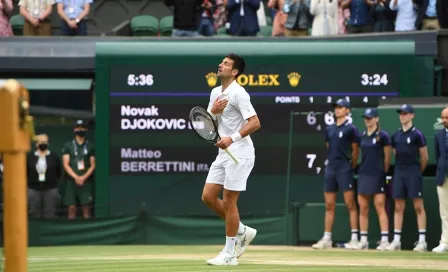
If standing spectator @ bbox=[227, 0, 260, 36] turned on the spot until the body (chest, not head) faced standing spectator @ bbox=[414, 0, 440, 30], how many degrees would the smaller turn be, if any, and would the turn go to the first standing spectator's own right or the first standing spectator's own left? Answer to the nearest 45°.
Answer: approximately 90° to the first standing spectator's own left

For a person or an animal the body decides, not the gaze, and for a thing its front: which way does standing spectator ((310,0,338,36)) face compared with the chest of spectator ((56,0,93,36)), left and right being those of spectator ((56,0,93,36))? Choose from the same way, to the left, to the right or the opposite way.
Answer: the same way

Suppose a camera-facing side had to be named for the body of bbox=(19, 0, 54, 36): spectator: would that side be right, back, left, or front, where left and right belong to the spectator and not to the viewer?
front

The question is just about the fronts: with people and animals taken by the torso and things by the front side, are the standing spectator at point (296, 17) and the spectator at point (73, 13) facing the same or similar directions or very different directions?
same or similar directions

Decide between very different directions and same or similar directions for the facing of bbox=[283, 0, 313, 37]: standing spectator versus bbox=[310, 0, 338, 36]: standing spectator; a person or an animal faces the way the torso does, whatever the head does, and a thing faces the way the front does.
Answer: same or similar directions

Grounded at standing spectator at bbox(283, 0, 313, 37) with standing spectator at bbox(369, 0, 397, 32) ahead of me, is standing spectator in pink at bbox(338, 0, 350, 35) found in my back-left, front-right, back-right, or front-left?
front-left

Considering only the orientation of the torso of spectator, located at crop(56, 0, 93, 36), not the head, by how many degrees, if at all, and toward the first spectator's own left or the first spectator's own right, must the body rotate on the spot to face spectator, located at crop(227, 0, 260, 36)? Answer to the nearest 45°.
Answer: approximately 90° to the first spectator's own left

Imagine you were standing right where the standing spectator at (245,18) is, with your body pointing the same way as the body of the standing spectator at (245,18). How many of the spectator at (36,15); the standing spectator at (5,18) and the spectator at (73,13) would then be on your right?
3

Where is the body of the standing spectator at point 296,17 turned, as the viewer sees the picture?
toward the camera

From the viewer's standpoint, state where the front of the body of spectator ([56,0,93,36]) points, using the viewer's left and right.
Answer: facing the viewer

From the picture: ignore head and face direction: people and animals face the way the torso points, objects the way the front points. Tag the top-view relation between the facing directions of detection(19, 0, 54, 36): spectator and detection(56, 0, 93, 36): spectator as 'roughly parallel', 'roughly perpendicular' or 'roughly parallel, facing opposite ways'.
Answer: roughly parallel

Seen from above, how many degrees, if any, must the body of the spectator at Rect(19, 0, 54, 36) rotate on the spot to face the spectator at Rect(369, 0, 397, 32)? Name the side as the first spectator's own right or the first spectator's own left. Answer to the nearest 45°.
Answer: approximately 90° to the first spectator's own left

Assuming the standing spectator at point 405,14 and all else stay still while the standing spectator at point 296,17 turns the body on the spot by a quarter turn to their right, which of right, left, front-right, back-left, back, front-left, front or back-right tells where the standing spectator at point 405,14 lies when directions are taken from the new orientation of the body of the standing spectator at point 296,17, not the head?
back

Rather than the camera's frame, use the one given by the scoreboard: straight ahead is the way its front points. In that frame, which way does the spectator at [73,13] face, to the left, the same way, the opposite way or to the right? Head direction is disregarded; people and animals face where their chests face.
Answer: the same way

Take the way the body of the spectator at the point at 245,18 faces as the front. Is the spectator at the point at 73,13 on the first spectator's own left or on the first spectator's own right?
on the first spectator's own right

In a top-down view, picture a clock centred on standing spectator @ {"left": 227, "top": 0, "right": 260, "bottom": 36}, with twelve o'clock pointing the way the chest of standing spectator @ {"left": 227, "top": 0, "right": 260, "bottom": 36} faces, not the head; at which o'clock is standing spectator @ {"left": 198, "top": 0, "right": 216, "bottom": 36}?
standing spectator @ {"left": 198, "top": 0, "right": 216, "bottom": 36} is roughly at 3 o'clock from standing spectator @ {"left": 227, "top": 0, "right": 260, "bottom": 36}.

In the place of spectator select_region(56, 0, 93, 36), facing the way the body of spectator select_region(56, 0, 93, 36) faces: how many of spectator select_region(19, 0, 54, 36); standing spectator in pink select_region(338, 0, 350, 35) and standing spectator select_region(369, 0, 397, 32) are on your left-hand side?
2
